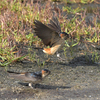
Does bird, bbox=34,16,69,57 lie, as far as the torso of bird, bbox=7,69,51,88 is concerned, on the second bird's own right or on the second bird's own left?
on the second bird's own left

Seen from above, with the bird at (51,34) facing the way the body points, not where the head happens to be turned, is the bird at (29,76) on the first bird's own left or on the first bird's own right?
on the first bird's own right

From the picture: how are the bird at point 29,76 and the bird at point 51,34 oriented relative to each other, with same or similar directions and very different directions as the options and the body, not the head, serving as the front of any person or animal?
same or similar directions

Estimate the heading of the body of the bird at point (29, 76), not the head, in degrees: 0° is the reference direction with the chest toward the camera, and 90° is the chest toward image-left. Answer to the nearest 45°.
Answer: approximately 270°

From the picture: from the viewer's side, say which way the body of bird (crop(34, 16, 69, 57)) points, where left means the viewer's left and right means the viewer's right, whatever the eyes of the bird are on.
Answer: facing to the right of the viewer
